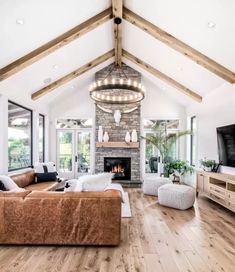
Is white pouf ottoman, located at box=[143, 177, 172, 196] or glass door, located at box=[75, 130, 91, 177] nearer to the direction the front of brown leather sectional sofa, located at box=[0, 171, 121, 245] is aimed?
the glass door

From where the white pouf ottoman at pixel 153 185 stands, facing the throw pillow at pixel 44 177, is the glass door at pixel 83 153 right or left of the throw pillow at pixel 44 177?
right

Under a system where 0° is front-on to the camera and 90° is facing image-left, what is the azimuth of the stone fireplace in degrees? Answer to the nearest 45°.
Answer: approximately 0°

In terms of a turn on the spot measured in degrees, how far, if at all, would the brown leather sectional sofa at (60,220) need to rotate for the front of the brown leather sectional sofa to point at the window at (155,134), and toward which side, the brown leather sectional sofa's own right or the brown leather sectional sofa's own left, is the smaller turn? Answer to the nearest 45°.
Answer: approximately 45° to the brown leather sectional sofa's own right

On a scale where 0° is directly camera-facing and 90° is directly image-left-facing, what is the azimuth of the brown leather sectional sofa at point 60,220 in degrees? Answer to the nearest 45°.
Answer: approximately 180°

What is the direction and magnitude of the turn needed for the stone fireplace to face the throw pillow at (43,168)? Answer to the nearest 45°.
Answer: approximately 45° to its right

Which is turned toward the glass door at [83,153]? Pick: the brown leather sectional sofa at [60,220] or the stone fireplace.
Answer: the brown leather sectional sofa

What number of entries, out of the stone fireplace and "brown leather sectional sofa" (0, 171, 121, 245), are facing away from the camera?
1

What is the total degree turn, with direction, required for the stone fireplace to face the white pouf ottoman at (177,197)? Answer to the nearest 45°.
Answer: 0° — it already faces it

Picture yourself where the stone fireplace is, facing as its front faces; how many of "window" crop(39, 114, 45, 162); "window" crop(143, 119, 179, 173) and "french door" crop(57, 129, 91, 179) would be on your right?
2

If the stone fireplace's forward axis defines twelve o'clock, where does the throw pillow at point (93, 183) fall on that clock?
The throw pillow is roughly at 12 o'clock from the stone fireplace.
